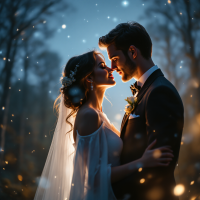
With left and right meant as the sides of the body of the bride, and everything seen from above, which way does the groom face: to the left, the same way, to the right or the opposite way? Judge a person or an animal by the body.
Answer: the opposite way

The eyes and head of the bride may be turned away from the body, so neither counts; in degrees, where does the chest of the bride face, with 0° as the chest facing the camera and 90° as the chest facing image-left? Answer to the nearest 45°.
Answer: approximately 270°

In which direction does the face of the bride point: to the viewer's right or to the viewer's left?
to the viewer's right

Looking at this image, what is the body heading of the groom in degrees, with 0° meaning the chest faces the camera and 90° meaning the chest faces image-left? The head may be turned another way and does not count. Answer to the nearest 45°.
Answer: approximately 90°

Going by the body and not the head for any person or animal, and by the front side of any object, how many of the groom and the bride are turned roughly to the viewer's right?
1
